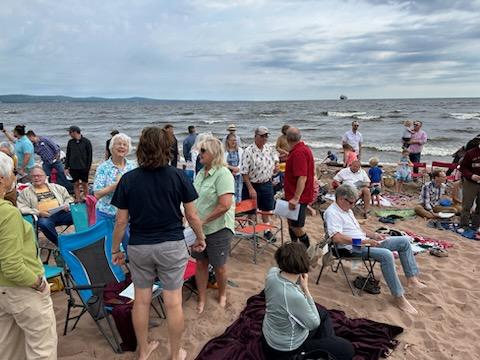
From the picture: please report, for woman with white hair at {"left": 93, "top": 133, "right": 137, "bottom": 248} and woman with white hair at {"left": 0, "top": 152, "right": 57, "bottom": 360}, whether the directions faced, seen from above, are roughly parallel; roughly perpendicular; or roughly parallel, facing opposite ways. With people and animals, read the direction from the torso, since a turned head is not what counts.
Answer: roughly perpendicular

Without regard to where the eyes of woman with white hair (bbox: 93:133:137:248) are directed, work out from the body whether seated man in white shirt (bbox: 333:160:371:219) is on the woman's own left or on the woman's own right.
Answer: on the woman's own left

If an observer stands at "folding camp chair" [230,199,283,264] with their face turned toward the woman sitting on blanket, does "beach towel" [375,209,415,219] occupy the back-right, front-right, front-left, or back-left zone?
back-left

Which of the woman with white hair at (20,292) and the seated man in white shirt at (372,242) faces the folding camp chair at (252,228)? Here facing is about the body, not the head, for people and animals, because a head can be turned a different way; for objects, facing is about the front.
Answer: the woman with white hair
